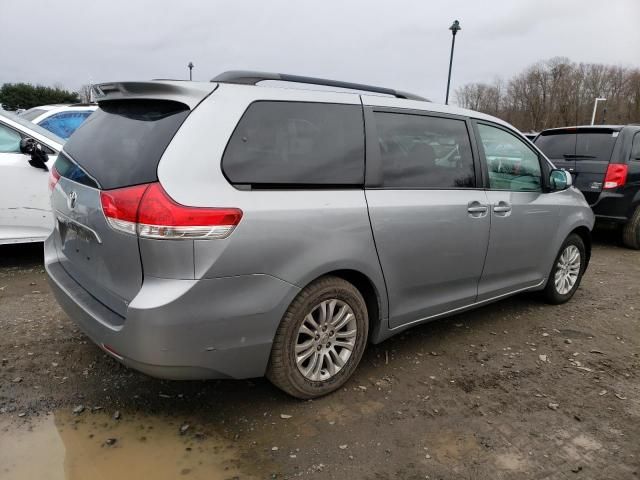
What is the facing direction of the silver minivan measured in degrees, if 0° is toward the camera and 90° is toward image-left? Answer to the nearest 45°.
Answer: approximately 225°

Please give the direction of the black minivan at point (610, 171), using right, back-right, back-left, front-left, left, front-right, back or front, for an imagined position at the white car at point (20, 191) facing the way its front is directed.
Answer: front

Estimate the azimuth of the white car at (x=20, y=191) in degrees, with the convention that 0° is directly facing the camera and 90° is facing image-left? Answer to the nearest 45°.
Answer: approximately 270°

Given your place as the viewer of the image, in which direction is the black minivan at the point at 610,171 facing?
facing away from the viewer and to the right of the viewer

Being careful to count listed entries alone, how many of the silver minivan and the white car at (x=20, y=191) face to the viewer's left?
0

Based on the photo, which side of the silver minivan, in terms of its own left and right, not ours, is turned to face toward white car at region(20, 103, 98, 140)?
left
